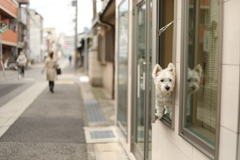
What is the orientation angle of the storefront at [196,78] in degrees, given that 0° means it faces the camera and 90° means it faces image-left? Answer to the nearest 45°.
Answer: approximately 45°

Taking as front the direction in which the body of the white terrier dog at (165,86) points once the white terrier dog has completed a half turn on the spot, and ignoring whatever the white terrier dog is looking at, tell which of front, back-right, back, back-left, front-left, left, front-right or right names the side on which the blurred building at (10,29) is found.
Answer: left

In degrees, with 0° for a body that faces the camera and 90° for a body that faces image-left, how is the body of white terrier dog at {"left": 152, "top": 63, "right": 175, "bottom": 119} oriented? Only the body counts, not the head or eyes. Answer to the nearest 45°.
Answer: approximately 0°

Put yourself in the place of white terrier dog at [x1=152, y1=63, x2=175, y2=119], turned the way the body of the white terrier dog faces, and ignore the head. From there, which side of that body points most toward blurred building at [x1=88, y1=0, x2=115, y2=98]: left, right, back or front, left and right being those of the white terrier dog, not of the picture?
back

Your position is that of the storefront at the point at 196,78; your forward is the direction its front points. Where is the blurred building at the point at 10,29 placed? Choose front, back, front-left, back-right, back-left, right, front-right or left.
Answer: front-right
